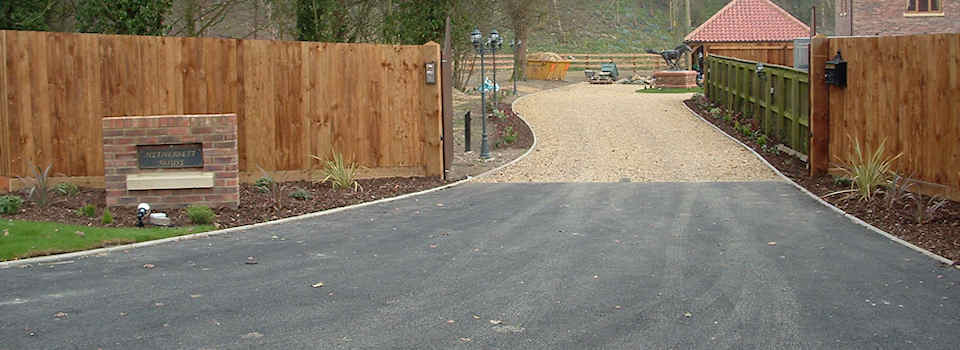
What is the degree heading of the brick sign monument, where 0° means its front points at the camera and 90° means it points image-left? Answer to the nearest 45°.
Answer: approximately 0°

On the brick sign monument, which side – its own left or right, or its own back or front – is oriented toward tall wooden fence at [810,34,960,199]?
left

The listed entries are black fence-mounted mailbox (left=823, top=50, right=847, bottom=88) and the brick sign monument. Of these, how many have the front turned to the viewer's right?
0

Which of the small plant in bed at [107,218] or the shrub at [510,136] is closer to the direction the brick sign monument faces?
the small plant in bed

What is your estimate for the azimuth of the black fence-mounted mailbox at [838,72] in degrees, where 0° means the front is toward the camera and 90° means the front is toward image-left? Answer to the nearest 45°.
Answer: approximately 45°
